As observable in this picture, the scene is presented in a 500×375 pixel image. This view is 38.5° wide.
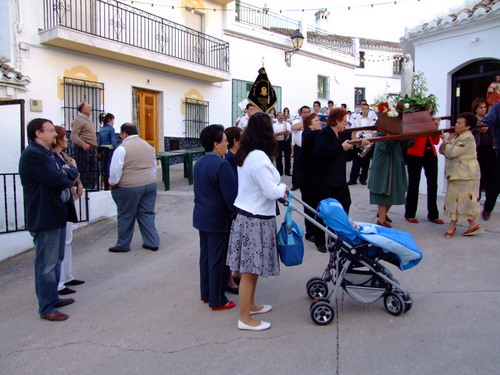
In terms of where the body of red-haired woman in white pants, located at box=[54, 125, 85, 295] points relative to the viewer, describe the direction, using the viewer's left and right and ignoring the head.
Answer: facing to the right of the viewer

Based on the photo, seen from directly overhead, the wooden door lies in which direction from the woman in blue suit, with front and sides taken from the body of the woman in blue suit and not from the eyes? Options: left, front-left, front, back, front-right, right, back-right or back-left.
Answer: front-left

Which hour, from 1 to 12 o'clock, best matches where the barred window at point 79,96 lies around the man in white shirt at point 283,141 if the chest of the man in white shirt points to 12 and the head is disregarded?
The barred window is roughly at 3 o'clock from the man in white shirt.

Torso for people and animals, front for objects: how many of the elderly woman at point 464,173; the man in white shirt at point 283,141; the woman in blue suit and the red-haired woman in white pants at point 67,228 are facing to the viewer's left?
1

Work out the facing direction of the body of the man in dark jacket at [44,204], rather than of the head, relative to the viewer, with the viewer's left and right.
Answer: facing to the right of the viewer

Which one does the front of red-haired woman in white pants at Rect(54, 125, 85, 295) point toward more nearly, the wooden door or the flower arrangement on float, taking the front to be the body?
the flower arrangement on float

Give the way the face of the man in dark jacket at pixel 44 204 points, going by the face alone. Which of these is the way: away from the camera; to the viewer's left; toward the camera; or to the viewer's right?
to the viewer's right

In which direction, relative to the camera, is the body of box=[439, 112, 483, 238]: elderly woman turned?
to the viewer's left

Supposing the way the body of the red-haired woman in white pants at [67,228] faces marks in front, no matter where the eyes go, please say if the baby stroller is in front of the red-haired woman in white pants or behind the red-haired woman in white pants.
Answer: in front

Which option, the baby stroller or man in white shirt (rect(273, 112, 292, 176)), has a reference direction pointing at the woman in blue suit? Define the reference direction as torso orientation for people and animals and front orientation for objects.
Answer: the man in white shirt

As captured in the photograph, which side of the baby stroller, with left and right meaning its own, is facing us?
right

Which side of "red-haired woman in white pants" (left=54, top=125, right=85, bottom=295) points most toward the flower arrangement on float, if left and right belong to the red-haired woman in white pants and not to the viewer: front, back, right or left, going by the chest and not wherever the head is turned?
front

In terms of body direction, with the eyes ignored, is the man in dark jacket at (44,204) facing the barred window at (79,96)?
no

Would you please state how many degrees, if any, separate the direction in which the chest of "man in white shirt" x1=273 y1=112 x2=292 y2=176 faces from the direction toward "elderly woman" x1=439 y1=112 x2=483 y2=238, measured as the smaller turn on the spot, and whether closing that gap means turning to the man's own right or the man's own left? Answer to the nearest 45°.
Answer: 0° — they already face them

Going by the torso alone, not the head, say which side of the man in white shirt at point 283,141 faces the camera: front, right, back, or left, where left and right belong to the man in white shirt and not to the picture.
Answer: front
